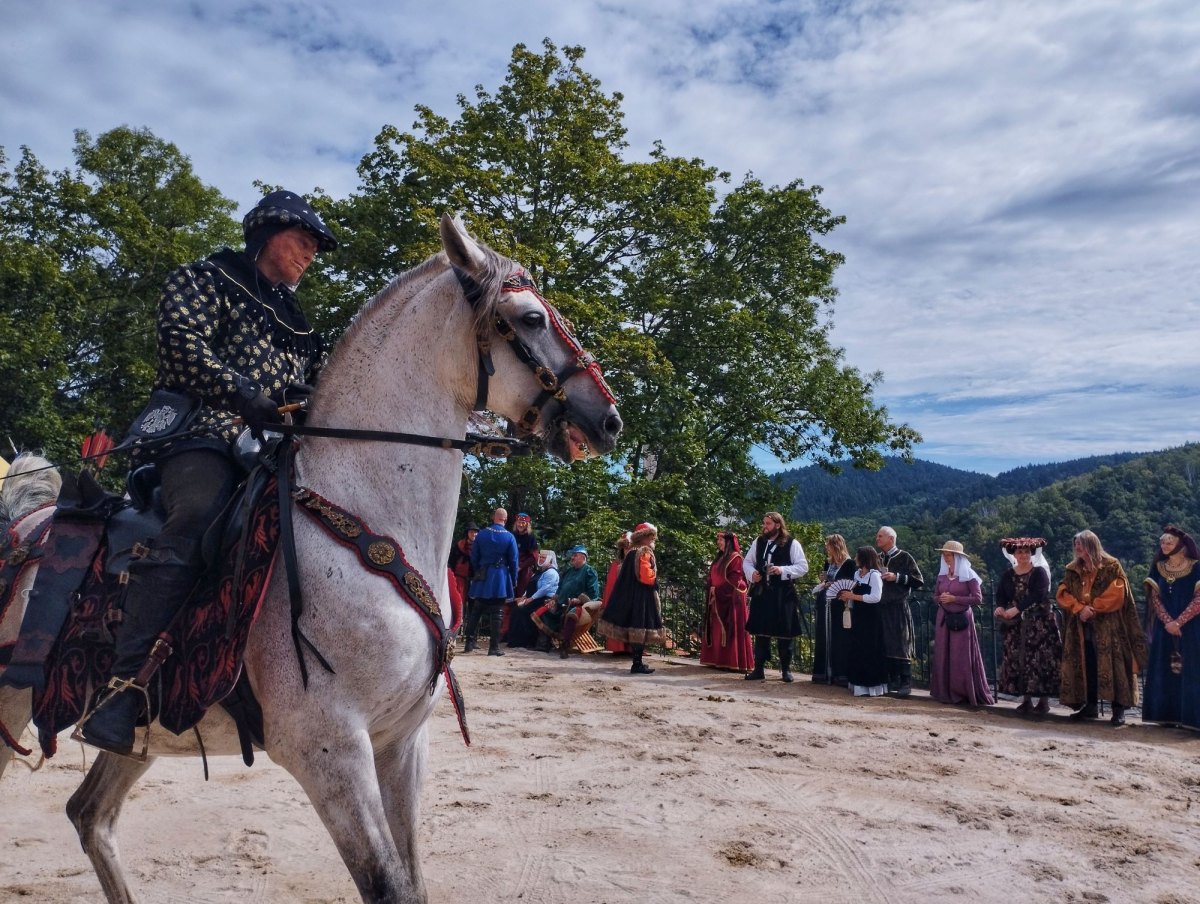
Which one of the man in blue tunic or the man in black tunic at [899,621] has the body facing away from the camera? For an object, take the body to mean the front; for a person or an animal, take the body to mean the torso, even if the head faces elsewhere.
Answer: the man in blue tunic

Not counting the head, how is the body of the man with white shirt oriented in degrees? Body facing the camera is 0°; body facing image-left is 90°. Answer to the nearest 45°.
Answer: approximately 45°

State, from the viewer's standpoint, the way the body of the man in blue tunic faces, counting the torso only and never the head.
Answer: away from the camera

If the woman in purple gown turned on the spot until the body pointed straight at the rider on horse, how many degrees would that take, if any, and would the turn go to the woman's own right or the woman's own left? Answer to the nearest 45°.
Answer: approximately 45° to the woman's own left

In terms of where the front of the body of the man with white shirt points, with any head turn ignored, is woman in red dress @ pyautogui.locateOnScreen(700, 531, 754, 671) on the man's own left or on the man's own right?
on the man's own right

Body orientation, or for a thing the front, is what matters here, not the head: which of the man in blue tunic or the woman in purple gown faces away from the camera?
the man in blue tunic

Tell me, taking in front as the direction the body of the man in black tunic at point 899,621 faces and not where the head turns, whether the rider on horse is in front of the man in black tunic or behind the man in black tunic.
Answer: in front

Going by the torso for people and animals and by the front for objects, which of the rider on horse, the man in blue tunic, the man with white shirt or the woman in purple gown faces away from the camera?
the man in blue tunic

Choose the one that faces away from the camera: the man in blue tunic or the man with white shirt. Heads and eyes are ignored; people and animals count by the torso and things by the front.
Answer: the man in blue tunic

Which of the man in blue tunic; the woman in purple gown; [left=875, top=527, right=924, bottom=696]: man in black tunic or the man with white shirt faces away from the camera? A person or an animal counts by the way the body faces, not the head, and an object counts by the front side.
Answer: the man in blue tunic

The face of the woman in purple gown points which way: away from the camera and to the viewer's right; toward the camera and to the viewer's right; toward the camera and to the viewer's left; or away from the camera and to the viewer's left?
toward the camera and to the viewer's left
